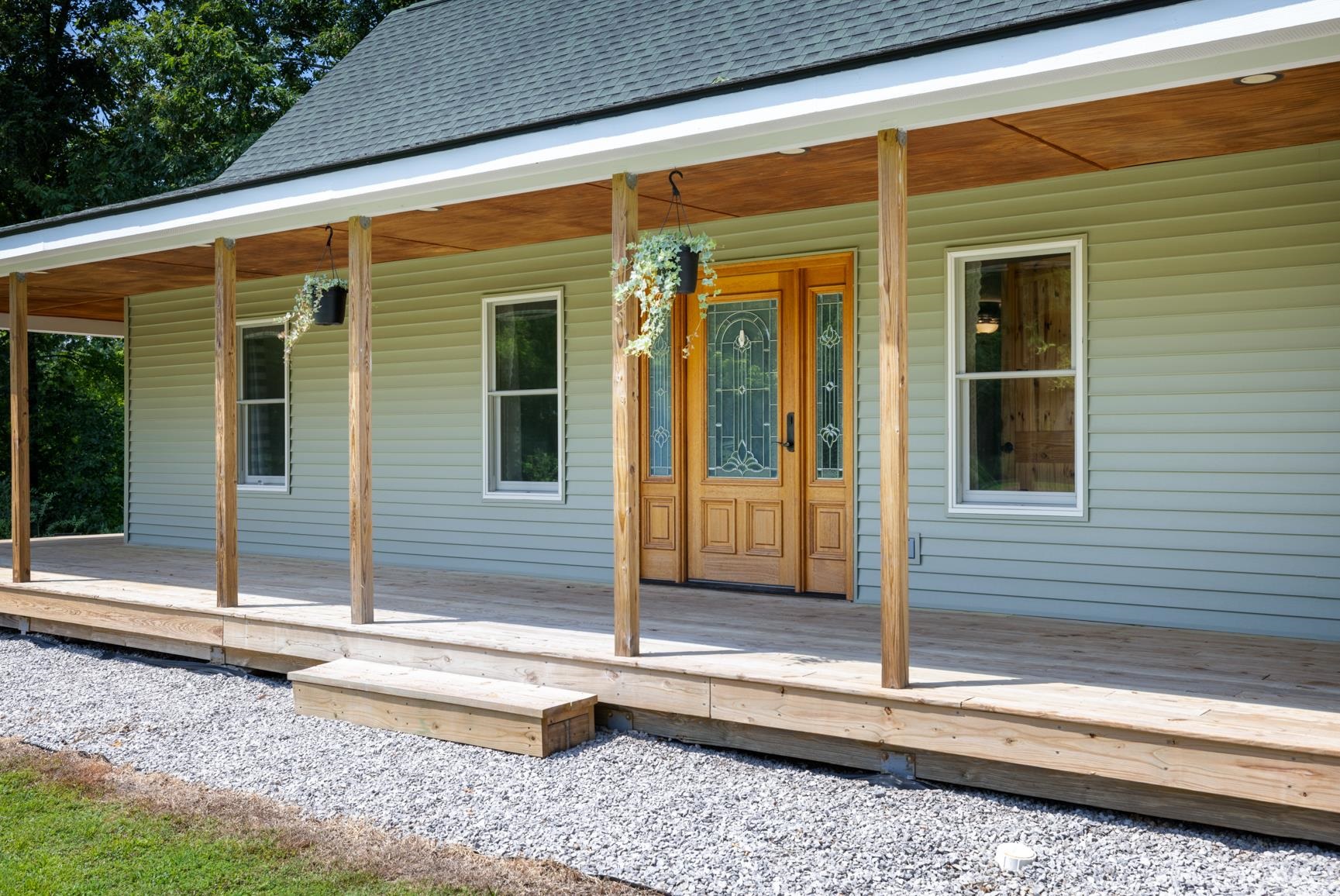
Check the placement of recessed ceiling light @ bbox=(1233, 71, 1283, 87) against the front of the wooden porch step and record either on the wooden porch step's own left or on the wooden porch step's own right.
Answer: on the wooden porch step's own left

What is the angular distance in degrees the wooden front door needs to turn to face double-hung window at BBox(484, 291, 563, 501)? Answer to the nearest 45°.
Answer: approximately 90° to its right

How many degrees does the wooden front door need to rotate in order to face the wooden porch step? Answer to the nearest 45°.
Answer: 0° — it already faces it

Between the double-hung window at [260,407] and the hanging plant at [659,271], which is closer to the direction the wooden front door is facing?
the hanging plant

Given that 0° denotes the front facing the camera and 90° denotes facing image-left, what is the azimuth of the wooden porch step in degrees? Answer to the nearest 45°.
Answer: approximately 45°

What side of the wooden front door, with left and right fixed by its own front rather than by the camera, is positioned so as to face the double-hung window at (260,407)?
right

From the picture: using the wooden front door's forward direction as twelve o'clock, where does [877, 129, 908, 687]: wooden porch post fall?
The wooden porch post is roughly at 10 o'clock from the wooden front door.

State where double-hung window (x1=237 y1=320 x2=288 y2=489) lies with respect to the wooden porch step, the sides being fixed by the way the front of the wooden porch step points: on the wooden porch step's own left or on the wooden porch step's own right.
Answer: on the wooden porch step's own right

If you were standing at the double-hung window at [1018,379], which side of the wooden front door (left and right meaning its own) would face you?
left

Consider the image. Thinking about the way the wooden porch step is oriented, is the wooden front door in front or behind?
behind
